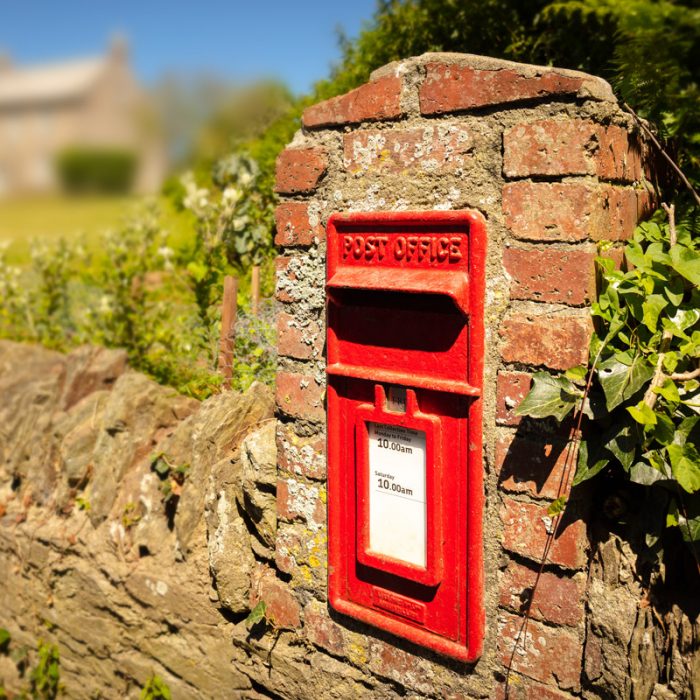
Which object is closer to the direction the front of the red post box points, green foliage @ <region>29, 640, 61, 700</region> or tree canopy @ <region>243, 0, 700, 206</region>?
the green foliage

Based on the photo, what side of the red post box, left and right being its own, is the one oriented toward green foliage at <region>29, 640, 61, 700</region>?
right

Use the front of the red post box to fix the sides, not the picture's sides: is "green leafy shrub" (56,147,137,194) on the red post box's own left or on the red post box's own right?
on the red post box's own right

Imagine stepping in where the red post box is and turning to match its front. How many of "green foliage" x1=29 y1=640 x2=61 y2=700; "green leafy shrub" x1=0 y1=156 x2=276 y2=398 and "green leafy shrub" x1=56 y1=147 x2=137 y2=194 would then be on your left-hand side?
0

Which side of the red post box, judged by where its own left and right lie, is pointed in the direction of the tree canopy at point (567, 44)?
back

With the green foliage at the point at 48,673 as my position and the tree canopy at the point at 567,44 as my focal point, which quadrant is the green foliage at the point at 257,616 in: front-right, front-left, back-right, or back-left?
front-right

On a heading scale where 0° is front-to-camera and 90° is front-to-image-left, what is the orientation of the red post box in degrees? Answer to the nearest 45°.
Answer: approximately 45°

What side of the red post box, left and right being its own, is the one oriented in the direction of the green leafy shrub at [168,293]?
right
